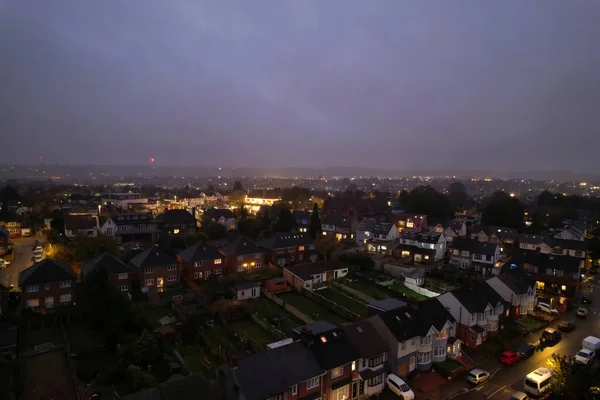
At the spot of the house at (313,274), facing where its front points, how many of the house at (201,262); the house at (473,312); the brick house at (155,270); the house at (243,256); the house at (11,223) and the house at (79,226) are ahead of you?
1

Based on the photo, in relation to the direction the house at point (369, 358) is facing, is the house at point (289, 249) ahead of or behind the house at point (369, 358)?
behind

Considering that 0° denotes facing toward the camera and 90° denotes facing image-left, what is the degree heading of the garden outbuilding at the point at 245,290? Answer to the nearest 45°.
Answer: approximately 315°

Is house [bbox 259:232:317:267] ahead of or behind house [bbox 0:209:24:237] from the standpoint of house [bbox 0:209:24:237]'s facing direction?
ahead

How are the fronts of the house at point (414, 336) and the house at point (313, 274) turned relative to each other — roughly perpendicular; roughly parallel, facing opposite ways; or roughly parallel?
roughly parallel

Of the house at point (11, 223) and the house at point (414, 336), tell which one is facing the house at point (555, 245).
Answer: the house at point (11, 223)

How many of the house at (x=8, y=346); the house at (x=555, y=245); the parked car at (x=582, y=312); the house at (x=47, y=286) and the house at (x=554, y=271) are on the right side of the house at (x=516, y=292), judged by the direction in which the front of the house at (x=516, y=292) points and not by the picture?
2

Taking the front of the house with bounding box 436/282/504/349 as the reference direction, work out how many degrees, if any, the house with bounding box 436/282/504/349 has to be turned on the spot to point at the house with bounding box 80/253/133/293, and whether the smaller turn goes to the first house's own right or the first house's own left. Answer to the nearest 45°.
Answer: approximately 135° to the first house's own right

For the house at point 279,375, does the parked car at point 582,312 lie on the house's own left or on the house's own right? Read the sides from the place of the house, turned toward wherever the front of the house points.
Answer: on the house's own left

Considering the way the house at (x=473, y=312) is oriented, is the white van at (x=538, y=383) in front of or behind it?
in front

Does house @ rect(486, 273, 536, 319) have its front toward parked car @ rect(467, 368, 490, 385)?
no

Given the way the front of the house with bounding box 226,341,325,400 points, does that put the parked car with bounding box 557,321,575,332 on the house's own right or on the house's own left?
on the house's own left

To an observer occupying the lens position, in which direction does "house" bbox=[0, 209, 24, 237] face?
facing the viewer and to the right of the viewer

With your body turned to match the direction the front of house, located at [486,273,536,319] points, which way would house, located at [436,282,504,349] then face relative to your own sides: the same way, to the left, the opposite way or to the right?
the same way

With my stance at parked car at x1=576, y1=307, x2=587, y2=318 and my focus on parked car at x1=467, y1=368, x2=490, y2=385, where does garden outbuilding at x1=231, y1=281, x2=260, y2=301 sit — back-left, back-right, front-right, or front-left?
front-right

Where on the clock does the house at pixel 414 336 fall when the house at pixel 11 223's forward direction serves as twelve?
the house at pixel 414 336 is roughly at 11 o'clock from the house at pixel 11 223.

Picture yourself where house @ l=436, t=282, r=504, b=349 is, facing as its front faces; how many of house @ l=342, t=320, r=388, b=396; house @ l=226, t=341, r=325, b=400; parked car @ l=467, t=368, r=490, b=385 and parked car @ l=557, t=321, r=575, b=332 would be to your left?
1

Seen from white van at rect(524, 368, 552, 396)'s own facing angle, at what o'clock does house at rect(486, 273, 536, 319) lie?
The house is roughly at 4 o'clock from the white van.

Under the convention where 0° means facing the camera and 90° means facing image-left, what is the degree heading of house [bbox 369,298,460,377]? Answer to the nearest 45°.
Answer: approximately 315°
